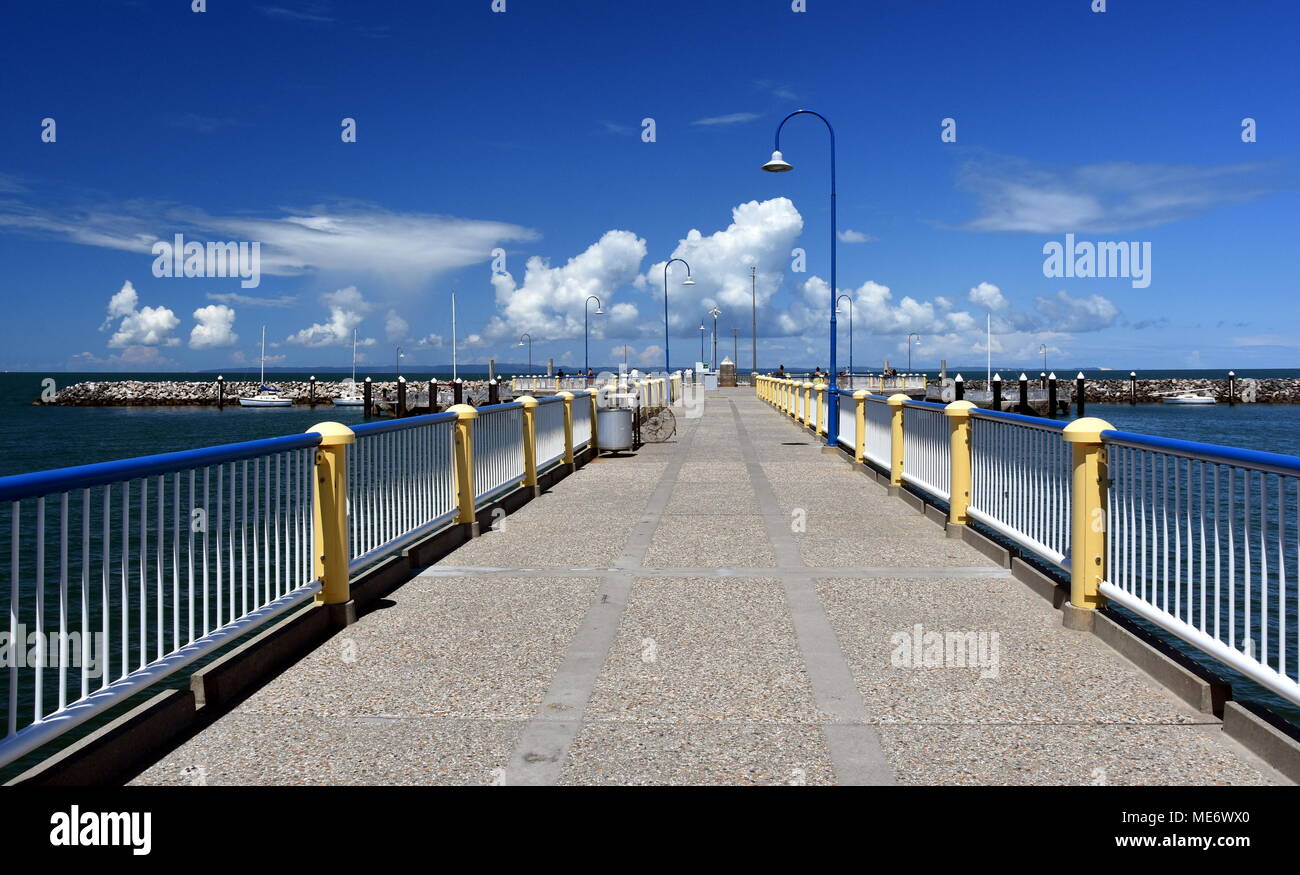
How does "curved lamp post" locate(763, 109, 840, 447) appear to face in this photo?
to the viewer's left

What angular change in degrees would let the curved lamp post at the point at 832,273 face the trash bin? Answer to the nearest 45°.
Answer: approximately 45° to its left
